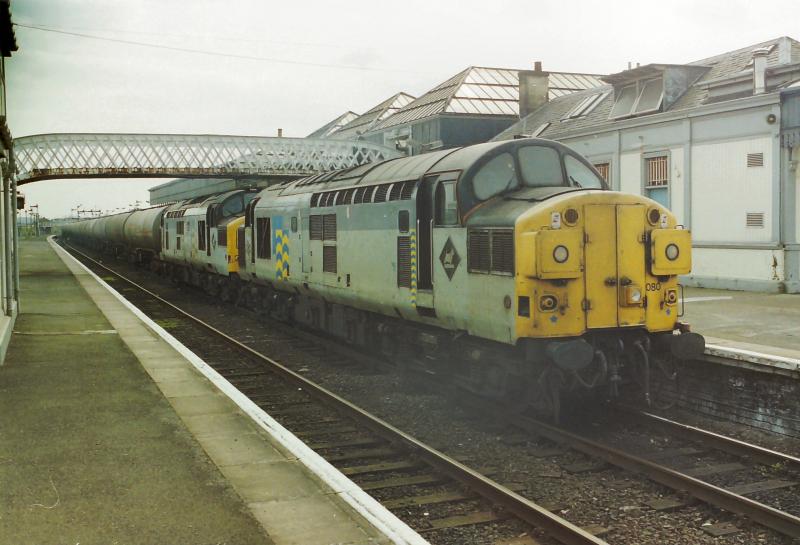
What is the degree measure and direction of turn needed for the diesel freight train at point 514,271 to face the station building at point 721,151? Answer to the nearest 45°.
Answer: approximately 90° to its left

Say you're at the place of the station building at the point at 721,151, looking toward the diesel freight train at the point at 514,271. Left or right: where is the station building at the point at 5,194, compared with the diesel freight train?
right

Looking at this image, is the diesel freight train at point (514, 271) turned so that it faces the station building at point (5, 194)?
no

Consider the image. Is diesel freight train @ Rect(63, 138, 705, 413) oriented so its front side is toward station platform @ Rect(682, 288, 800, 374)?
yes

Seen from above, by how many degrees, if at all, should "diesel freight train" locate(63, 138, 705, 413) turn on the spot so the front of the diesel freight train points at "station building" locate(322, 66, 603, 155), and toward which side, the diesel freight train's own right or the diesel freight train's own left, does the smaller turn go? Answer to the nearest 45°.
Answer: approximately 135° to the diesel freight train's own left

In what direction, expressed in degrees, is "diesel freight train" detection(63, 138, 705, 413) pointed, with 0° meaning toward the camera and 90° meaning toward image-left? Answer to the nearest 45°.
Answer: approximately 315°
